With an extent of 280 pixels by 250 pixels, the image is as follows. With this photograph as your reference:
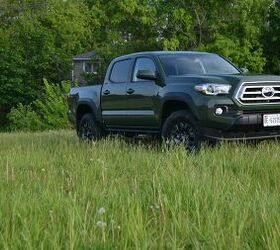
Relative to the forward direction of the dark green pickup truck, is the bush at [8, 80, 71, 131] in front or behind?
behind

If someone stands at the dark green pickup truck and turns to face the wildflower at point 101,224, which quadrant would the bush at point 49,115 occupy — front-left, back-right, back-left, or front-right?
back-right

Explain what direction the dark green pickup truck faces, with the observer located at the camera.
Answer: facing the viewer and to the right of the viewer

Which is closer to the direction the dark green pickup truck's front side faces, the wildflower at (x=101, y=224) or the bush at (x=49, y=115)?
the wildflower

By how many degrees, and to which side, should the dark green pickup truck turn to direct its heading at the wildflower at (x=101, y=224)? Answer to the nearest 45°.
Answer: approximately 45° to its right
